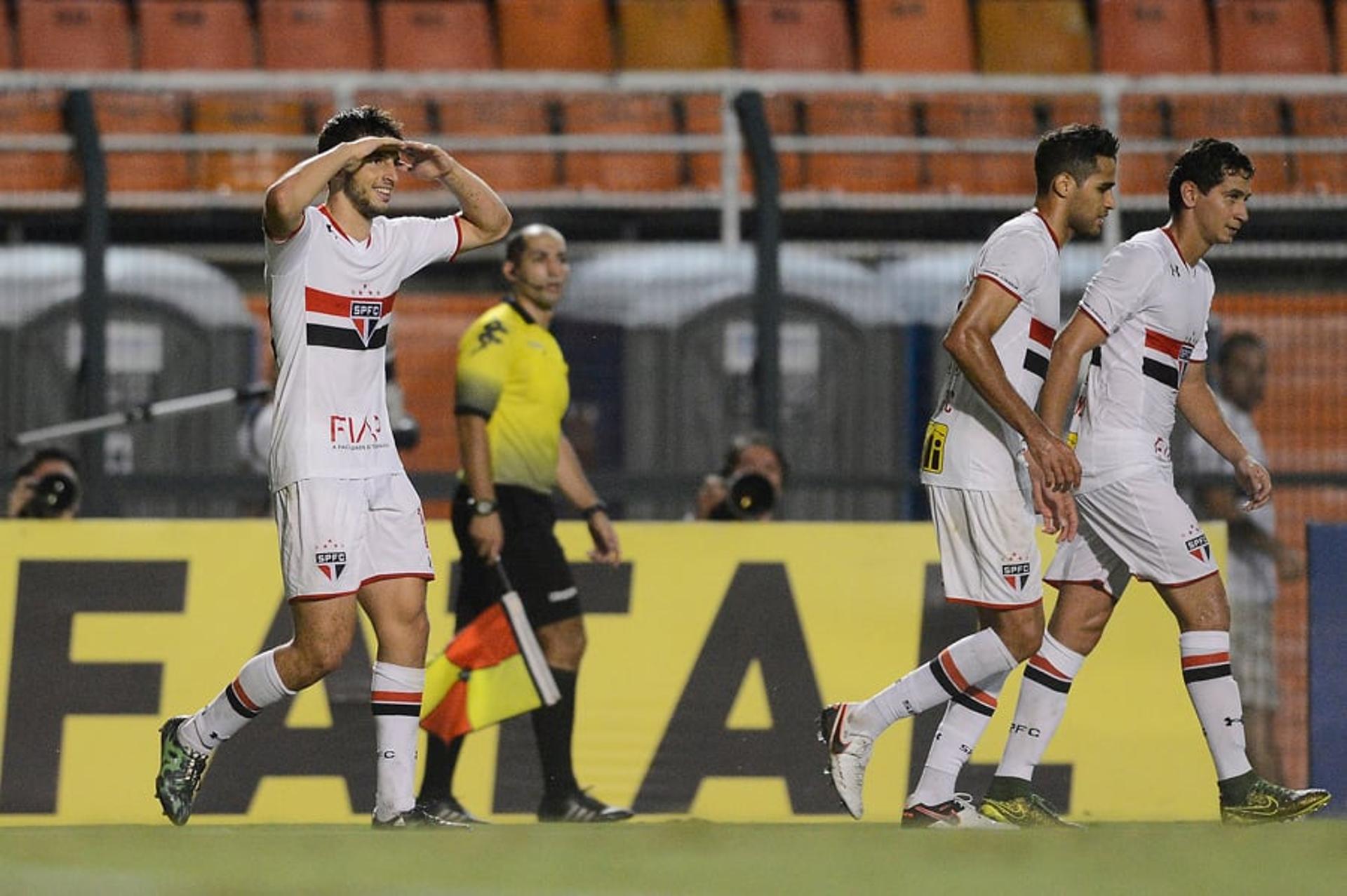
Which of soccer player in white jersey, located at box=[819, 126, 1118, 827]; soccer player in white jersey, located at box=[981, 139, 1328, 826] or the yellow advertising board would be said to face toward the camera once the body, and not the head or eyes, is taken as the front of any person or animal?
the yellow advertising board

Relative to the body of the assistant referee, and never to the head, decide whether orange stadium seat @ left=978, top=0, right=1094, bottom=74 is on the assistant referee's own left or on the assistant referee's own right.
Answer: on the assistant referee's own left

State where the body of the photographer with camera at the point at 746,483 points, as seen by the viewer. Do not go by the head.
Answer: toward the camera

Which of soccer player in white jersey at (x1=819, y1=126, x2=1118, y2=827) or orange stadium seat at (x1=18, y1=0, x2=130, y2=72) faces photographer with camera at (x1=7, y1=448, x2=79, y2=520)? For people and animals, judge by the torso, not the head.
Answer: the orange stadium seat

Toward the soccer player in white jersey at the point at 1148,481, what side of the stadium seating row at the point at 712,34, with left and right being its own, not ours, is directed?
front

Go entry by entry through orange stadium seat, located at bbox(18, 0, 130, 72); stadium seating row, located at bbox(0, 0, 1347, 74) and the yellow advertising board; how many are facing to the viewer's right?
0

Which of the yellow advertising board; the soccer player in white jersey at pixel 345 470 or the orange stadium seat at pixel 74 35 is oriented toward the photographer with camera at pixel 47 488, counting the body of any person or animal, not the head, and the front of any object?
the orange stadium seat

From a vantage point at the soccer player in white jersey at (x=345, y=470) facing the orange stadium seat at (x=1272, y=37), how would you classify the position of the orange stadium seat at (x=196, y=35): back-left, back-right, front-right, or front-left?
front-left

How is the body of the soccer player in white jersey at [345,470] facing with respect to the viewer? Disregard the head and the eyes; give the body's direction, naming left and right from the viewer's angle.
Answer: facing the viewer and to the right of the viewer

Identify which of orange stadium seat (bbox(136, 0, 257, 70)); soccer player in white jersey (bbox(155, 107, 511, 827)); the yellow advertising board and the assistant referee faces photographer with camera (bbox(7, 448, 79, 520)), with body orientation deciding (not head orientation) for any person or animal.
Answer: the orange stadium seat

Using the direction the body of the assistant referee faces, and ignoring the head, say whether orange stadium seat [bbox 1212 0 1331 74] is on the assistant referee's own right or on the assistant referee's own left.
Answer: on the assistant referee's own left

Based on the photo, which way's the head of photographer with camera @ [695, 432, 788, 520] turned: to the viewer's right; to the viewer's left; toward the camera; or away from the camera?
toward the camera

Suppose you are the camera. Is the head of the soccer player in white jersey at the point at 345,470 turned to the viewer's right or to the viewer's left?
to the viewer's right

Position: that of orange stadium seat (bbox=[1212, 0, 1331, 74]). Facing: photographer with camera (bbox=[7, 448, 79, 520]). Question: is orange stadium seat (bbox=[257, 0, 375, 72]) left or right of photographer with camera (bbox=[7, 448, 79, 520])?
right

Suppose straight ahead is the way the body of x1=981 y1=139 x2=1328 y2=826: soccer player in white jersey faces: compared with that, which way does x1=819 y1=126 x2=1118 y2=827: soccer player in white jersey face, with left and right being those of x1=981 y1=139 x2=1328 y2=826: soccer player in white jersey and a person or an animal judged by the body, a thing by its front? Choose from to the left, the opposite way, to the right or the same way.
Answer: the same way

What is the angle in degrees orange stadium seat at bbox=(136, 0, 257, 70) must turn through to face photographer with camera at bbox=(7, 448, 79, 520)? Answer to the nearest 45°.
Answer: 0° — it already faces them
